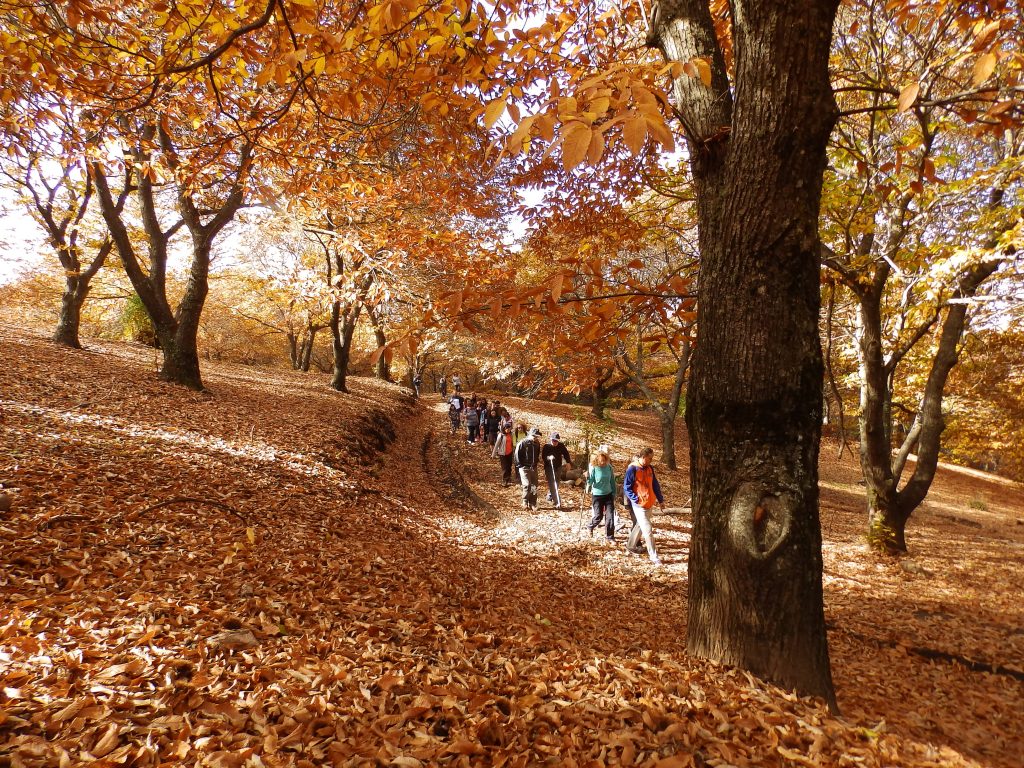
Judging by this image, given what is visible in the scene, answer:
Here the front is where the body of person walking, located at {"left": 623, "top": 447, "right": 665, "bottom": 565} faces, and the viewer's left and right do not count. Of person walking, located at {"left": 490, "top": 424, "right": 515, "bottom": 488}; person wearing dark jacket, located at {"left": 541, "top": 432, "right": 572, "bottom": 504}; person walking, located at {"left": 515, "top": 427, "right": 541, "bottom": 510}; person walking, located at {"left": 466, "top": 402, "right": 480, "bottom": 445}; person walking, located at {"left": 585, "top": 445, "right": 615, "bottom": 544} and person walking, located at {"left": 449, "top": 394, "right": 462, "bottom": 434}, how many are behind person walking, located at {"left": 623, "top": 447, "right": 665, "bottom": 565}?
6

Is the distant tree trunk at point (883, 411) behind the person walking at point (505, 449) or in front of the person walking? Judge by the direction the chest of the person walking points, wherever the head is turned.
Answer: in front

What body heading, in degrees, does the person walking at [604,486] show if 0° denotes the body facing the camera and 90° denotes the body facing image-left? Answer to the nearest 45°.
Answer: approximately 0°

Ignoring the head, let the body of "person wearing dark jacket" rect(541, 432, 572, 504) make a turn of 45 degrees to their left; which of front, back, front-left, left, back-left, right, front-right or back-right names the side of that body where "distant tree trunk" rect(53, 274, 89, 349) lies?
back-right

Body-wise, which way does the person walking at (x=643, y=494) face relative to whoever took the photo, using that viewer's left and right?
facing the viewer and to the right of the viewer

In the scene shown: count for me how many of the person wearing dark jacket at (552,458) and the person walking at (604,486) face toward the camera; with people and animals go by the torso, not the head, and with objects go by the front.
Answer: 2

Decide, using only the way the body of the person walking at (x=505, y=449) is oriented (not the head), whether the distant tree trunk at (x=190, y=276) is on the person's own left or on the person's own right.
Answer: on the person's own right

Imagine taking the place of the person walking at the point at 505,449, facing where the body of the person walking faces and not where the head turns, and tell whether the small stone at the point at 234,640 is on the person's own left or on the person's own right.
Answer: on the person's own right

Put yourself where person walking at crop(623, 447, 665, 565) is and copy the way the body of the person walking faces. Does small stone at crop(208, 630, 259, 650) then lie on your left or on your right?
on your right

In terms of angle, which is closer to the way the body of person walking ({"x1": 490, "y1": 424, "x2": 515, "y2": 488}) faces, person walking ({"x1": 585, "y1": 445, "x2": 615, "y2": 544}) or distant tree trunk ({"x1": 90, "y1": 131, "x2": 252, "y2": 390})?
the person walking
